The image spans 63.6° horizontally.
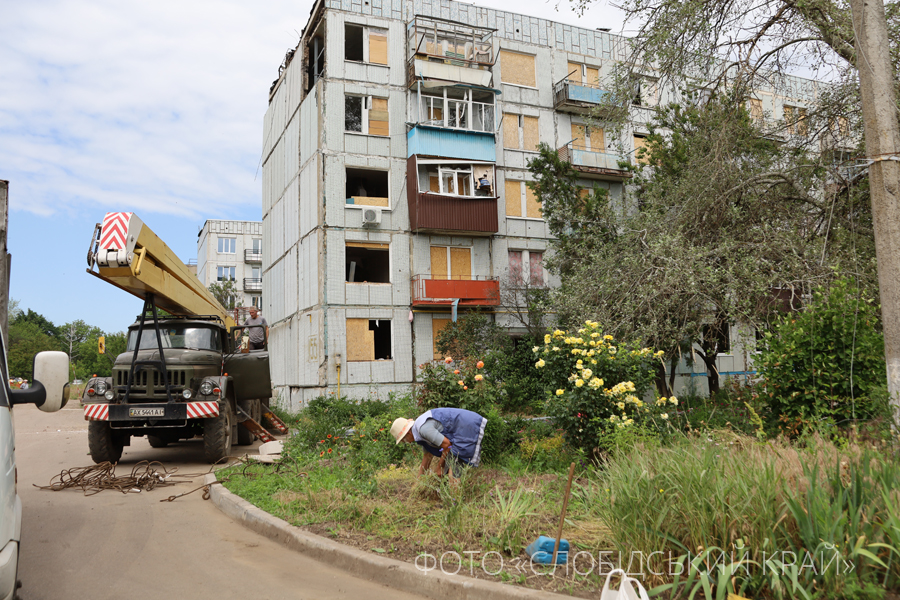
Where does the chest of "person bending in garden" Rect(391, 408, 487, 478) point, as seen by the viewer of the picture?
to the viewer's left

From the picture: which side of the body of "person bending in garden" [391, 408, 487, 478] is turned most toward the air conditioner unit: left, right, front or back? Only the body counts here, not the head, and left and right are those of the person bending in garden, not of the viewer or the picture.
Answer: right

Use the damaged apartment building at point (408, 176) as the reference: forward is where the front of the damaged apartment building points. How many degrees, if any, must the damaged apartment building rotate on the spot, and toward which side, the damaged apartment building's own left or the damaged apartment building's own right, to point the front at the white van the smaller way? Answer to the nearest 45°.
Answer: approximately 45° to the damaged apartment building's own right

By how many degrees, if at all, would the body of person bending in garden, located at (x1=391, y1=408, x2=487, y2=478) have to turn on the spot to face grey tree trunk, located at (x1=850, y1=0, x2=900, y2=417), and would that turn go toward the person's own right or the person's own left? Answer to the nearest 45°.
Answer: approximately 180°

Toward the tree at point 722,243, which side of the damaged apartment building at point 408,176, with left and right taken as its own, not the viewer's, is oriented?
front

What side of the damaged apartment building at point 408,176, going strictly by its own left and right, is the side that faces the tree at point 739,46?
front

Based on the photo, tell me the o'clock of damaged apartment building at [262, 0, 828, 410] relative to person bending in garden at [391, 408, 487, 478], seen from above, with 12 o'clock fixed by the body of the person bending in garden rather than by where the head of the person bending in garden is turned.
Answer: The damaged apartment building is roughly at 3 o'clock from the person bending in garden.

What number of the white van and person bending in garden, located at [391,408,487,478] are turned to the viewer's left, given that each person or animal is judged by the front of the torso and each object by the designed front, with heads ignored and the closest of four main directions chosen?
1

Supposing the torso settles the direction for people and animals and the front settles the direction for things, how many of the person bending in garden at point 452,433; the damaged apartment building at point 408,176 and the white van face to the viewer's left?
1

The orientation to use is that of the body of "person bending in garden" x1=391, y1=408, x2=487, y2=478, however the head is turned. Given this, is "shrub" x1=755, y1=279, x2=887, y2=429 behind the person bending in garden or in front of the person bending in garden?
behind

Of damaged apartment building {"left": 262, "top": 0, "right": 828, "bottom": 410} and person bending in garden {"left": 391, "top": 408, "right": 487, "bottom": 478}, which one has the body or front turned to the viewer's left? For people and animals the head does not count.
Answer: the person bending in garden
